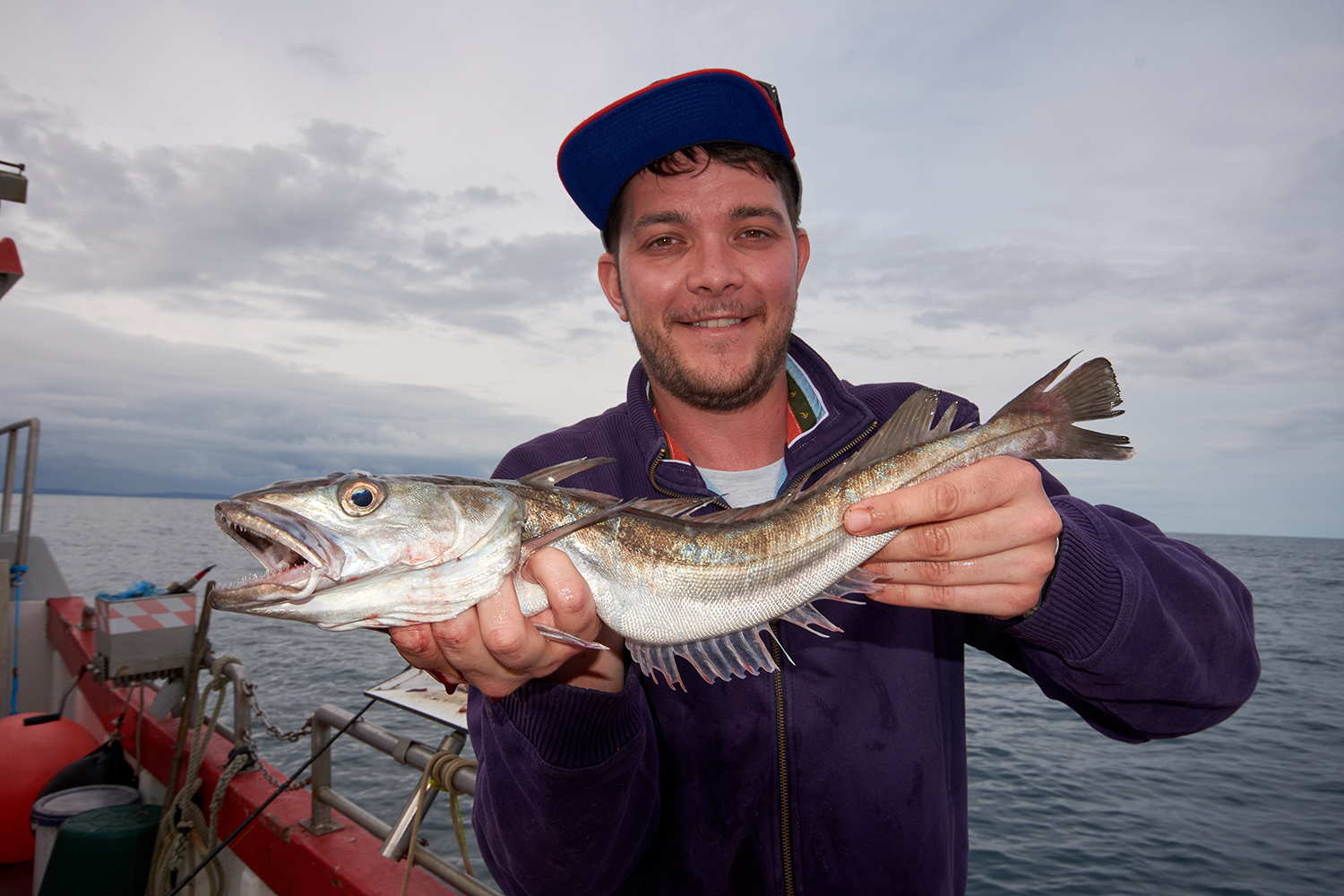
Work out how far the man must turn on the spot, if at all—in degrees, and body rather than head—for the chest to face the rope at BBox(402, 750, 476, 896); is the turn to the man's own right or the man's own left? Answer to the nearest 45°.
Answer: approximately 90° to the man's own right

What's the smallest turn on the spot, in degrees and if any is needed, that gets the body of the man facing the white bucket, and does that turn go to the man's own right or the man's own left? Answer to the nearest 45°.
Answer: approximately 90° to the man's own right

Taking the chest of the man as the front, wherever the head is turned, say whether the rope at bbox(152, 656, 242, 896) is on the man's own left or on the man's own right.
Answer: on the man's own right

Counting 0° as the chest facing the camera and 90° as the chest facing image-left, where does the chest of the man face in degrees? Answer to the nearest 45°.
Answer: approximately 0°

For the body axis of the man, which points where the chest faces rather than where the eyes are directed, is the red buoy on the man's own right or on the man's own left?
on the man's own right

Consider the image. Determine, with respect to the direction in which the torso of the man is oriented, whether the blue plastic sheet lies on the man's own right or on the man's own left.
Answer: on the man's own right

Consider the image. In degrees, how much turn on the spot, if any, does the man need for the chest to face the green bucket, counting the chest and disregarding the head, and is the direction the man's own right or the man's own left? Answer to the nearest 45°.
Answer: approximately 90° to the man's own right
